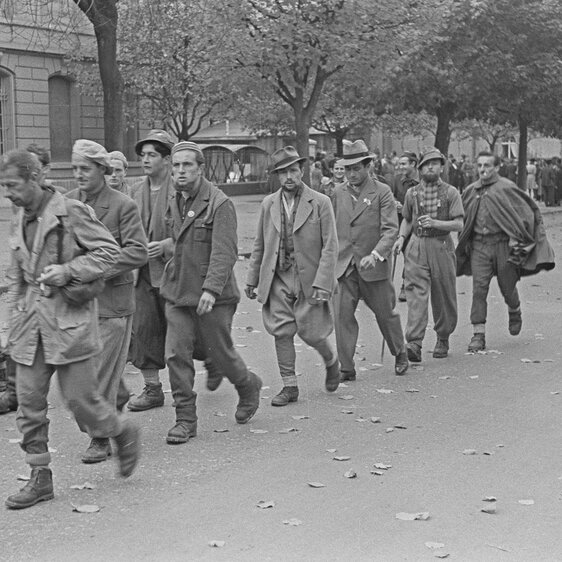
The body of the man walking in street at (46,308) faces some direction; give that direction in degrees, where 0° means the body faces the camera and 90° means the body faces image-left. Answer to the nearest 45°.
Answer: approximately 45°

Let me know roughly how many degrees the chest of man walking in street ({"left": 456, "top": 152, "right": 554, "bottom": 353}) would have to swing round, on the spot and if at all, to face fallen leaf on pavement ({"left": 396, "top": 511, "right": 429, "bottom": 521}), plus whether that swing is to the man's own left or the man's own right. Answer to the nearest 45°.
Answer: approximately 45° to the man's own left

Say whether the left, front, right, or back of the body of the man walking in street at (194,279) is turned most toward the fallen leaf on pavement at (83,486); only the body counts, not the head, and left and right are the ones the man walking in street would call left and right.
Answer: front

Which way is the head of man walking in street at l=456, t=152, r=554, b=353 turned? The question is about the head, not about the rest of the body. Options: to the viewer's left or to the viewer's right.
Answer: to the viewer's left

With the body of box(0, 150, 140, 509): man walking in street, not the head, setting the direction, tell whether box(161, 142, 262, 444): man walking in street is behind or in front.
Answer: behind

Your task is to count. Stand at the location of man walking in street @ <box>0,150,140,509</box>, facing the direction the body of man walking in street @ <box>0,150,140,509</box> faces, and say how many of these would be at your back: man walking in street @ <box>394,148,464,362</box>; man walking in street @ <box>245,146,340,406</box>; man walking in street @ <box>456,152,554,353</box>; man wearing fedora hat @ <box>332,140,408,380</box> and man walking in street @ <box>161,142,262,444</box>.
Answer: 5

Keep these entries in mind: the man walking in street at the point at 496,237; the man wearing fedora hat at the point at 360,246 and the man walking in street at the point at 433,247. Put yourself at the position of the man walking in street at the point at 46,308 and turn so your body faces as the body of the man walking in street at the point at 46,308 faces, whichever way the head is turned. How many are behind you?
3

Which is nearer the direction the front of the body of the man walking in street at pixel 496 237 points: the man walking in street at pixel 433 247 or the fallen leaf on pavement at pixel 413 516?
the man walking in street

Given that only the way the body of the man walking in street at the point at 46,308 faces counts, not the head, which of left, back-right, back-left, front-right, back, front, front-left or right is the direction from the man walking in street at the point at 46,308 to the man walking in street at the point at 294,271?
back

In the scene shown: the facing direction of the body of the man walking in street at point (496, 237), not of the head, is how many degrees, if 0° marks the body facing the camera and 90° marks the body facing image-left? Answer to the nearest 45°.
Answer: approximately 45°
